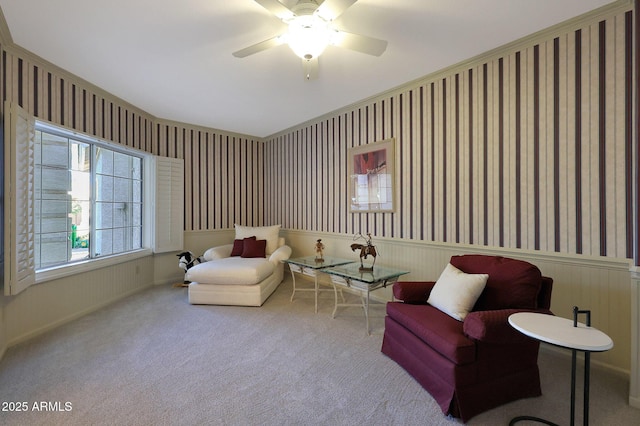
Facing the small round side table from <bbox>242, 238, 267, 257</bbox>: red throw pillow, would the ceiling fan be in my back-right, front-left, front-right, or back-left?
front-right

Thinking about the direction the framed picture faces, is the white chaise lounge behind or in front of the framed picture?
in front

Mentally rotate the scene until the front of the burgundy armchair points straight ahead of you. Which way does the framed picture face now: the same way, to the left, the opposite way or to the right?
the same way

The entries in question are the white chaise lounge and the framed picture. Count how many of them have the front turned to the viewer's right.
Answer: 0

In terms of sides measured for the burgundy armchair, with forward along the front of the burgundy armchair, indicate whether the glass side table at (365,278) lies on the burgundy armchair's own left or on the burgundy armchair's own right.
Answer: on the burgundy armchair's own right

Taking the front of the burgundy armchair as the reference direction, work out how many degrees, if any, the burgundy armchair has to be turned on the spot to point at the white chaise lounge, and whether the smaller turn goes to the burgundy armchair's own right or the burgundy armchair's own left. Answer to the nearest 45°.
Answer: approximately 45° to the burgundy armchair's own right

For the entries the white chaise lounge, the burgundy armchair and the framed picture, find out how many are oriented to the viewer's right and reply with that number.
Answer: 0

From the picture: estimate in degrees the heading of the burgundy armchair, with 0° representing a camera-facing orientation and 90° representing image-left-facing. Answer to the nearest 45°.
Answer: approximately 45°

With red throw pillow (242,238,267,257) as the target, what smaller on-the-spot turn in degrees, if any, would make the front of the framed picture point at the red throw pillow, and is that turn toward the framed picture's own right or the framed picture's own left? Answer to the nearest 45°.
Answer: approximately 45° to the framed picture's own right

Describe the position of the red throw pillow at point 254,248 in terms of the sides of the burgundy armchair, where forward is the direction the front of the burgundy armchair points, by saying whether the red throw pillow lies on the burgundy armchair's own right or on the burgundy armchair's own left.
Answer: on the burgundy armchair's own right

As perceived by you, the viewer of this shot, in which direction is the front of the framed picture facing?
facing the viewer and to the left of the viewer

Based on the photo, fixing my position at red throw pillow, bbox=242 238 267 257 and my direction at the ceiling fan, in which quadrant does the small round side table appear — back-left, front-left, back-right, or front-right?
front-left
